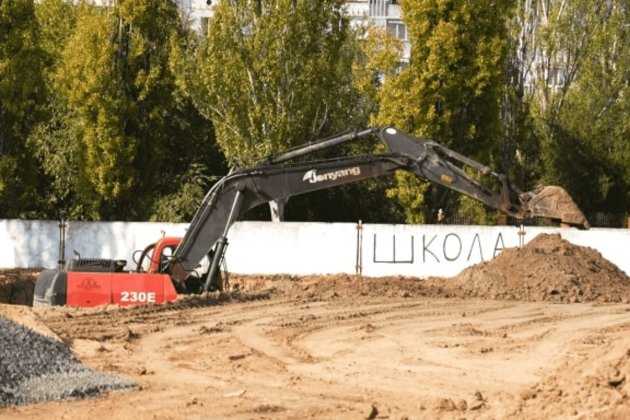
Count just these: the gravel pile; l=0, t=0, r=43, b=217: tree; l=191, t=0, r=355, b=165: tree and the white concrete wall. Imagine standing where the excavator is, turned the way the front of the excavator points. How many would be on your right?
1

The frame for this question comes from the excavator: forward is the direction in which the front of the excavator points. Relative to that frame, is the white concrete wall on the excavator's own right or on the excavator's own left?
on the excavator's own left

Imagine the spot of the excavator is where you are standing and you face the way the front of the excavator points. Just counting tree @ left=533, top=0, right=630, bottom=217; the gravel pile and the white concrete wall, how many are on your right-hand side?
1

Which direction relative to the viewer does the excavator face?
to the viewer's right

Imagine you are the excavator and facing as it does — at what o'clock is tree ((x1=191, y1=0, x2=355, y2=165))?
The tree is roughly at 9 o'clock from the excavator.

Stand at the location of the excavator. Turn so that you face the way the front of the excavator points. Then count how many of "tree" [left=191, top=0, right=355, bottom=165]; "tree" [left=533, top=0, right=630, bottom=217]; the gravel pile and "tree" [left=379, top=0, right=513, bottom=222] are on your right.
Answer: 1

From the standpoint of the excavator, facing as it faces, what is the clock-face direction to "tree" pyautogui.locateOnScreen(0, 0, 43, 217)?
The tree is roughly at 8 o'clock from the excavator.

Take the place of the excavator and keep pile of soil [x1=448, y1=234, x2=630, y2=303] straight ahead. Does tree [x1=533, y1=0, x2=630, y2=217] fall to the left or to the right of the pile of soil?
left

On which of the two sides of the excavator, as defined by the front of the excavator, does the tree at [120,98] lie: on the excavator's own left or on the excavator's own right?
on the excavator's own left

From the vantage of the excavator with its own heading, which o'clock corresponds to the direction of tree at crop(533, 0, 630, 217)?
The tree is roughly at 10 o'clock from the excavator.
